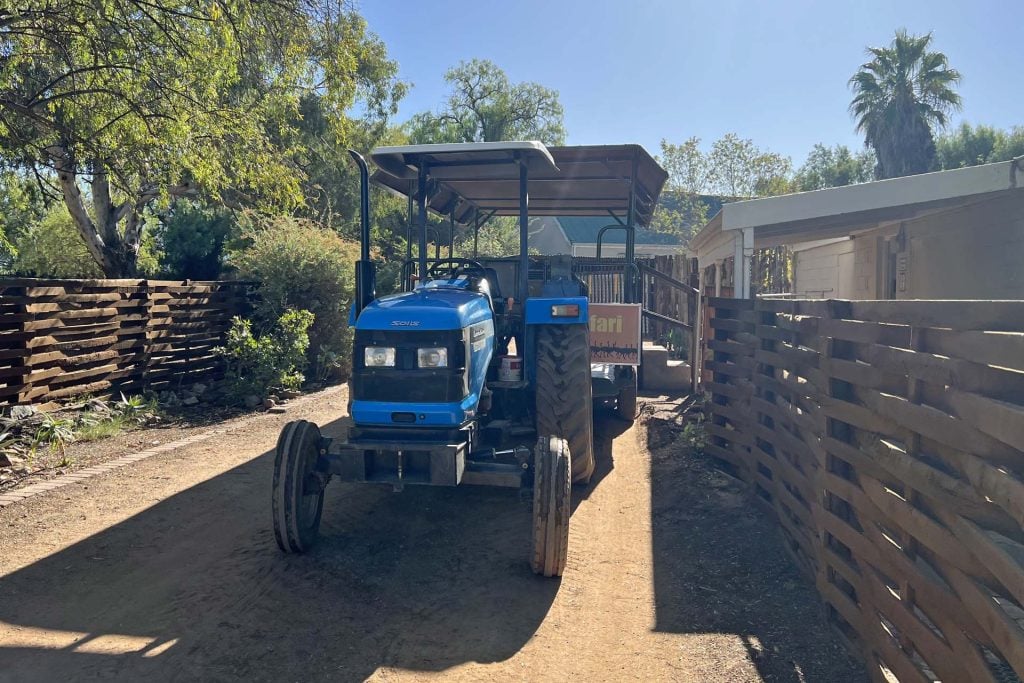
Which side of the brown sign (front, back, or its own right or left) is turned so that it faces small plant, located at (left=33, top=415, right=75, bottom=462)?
right

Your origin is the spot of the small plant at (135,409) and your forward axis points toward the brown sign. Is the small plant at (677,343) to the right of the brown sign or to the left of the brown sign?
left

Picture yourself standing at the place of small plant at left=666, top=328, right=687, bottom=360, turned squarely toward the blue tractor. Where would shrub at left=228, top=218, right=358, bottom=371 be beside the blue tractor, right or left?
right

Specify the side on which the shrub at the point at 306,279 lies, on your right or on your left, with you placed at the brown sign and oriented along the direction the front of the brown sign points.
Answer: on your right

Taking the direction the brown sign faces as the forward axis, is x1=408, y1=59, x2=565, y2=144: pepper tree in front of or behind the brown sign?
behind

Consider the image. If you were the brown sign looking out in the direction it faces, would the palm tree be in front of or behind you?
behind

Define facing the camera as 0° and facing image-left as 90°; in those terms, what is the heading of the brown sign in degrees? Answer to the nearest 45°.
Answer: approximately 0°

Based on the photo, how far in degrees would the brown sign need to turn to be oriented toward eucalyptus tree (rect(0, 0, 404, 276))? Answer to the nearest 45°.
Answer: approximately 90° to its right

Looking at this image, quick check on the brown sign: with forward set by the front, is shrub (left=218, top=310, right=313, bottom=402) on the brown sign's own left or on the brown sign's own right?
on the brown sign's own right

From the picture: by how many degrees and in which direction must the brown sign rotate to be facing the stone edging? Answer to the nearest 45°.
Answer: approximately 90° to its right
